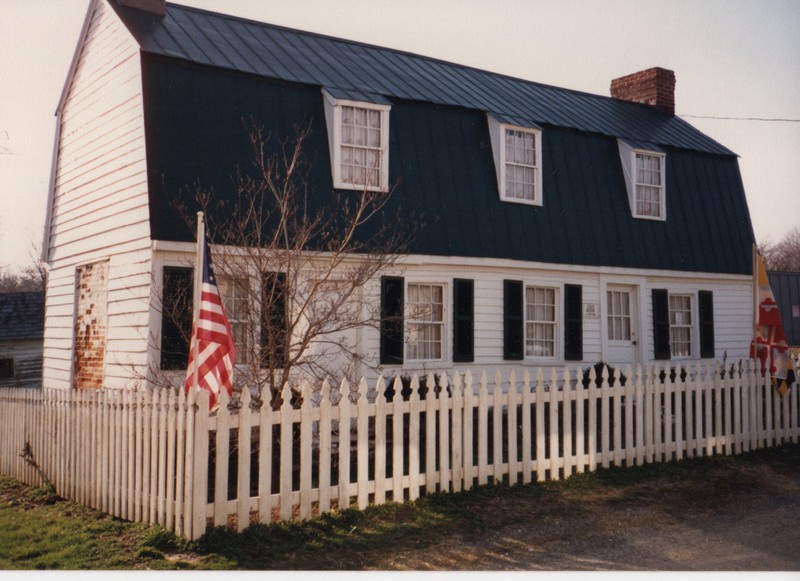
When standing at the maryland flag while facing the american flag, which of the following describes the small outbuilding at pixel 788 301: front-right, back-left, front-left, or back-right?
back-right

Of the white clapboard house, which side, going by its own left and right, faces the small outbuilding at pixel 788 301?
left

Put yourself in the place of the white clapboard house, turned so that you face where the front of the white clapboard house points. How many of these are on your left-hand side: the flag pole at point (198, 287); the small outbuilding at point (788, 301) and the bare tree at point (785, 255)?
2

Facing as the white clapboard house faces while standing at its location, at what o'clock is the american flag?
The american flag is roughly at 2 o'clock from the white clapboard house.

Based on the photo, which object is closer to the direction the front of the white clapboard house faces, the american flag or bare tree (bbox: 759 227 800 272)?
the american flag

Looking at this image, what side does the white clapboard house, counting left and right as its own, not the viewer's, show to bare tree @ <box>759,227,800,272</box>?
left

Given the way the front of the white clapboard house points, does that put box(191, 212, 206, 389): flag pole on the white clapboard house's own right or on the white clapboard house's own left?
on the white clapboard house's own right

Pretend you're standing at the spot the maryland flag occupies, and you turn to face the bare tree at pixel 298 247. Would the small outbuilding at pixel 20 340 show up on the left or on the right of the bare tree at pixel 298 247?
right

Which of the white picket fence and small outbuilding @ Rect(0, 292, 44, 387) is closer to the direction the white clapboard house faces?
the white picket fence
